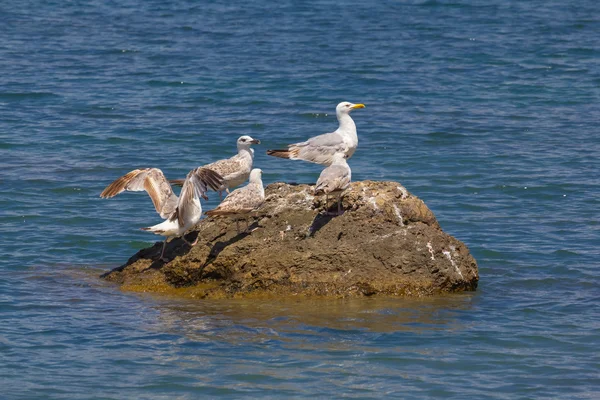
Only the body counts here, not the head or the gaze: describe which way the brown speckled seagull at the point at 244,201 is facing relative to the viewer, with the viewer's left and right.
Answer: facing to the right of the viewer

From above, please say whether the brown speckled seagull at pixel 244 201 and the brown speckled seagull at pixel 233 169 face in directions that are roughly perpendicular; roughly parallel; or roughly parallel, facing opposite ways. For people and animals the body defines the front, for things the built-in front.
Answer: roughly parallel

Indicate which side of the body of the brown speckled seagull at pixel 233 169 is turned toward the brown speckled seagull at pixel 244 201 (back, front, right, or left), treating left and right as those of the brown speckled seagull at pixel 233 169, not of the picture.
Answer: right

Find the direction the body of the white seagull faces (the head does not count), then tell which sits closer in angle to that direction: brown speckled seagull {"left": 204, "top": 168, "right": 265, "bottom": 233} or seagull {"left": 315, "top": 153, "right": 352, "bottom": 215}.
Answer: the seagull

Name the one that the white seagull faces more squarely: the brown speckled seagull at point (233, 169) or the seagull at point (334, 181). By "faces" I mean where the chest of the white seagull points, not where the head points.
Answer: the seagull

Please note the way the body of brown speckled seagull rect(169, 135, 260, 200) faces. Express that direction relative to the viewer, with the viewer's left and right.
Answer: facing to the right of the viewer

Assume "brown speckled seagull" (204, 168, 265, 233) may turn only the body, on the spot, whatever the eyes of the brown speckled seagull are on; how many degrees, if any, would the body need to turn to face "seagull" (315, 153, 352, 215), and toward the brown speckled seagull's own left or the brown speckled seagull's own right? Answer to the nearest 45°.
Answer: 0° — it already faces it

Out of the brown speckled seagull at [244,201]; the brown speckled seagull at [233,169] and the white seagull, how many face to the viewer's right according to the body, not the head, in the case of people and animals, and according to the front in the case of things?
3

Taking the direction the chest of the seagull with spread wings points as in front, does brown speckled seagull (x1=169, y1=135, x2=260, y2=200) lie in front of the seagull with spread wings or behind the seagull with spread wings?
in front

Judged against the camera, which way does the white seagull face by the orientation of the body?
to the viewer's right

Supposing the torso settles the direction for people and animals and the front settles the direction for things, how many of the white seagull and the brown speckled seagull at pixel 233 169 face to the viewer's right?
2

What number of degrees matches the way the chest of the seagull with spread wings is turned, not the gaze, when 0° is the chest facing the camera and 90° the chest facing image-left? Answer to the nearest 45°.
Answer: approximately 225°

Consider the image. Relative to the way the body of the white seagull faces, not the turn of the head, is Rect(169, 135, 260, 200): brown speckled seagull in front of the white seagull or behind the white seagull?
behind
